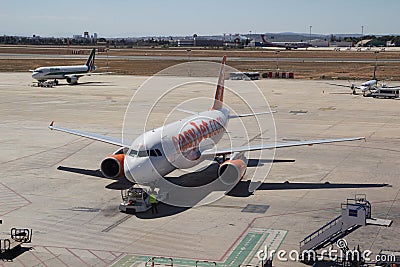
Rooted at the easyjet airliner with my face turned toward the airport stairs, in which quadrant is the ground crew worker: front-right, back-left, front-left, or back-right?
front-right

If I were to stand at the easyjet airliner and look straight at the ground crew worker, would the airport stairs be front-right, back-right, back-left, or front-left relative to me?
front-left

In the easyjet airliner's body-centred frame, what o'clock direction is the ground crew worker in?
The ground crew worker is roughly at 11 o'clock from the easyjet airliner.

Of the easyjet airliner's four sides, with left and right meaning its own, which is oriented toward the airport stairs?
left

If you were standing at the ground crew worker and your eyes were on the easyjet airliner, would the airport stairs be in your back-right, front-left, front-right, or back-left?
back-right

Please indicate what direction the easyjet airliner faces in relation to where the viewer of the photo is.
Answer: facing the viewer and to the left of the viewer

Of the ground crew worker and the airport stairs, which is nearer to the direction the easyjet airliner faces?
the ground crew worker
